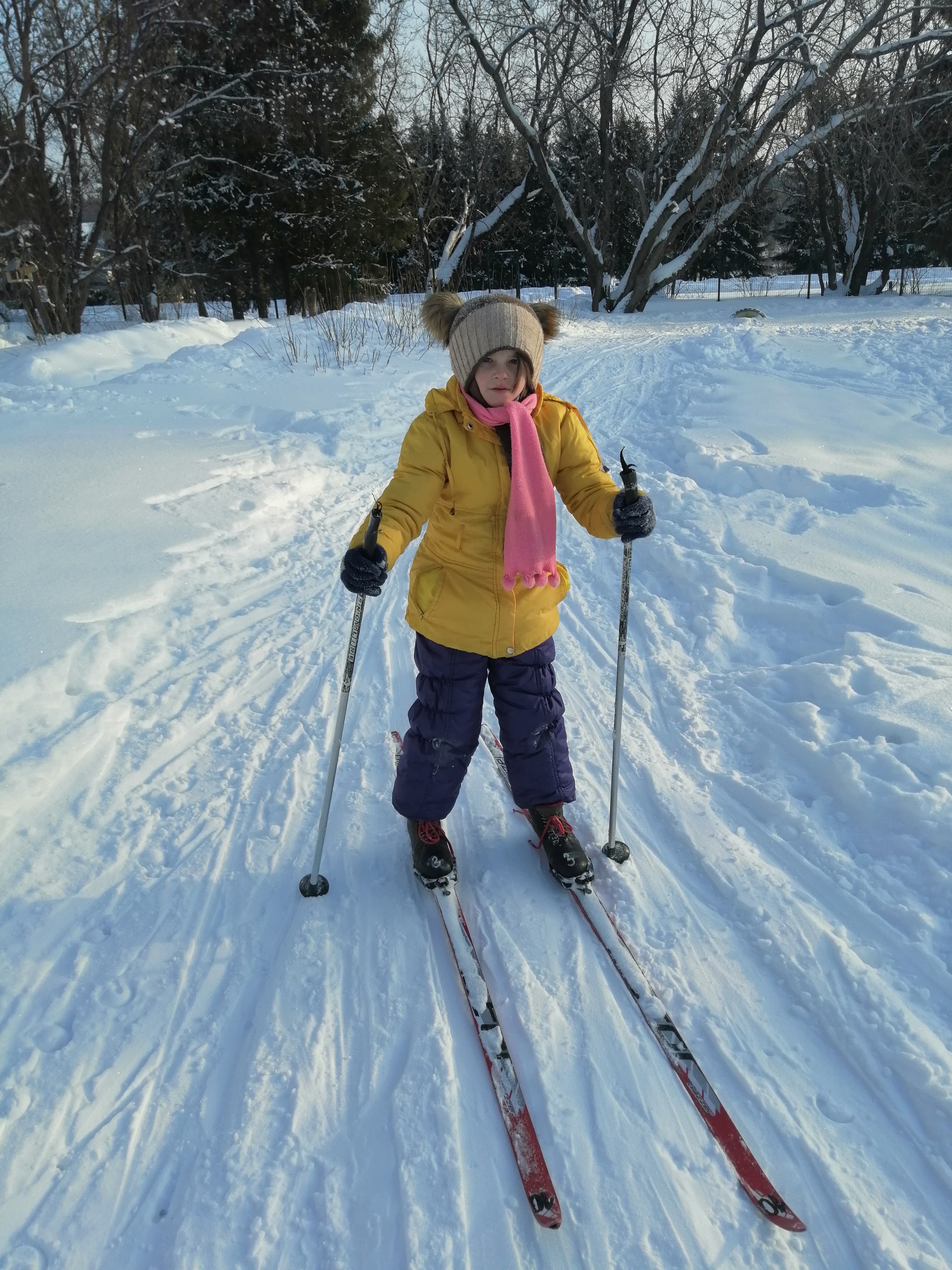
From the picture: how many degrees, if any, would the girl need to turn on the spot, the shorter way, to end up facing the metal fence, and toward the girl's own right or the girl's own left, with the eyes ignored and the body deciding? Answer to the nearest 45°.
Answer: approximately 180°

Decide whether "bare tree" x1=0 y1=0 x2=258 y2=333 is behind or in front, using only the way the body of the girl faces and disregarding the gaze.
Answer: behind

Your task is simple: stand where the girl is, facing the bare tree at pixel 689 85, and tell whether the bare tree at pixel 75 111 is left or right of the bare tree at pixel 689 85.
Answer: left

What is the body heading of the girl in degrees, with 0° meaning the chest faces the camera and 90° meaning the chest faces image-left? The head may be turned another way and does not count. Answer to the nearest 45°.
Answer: approximately 0°

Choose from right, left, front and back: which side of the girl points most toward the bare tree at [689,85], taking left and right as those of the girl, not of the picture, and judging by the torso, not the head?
back
